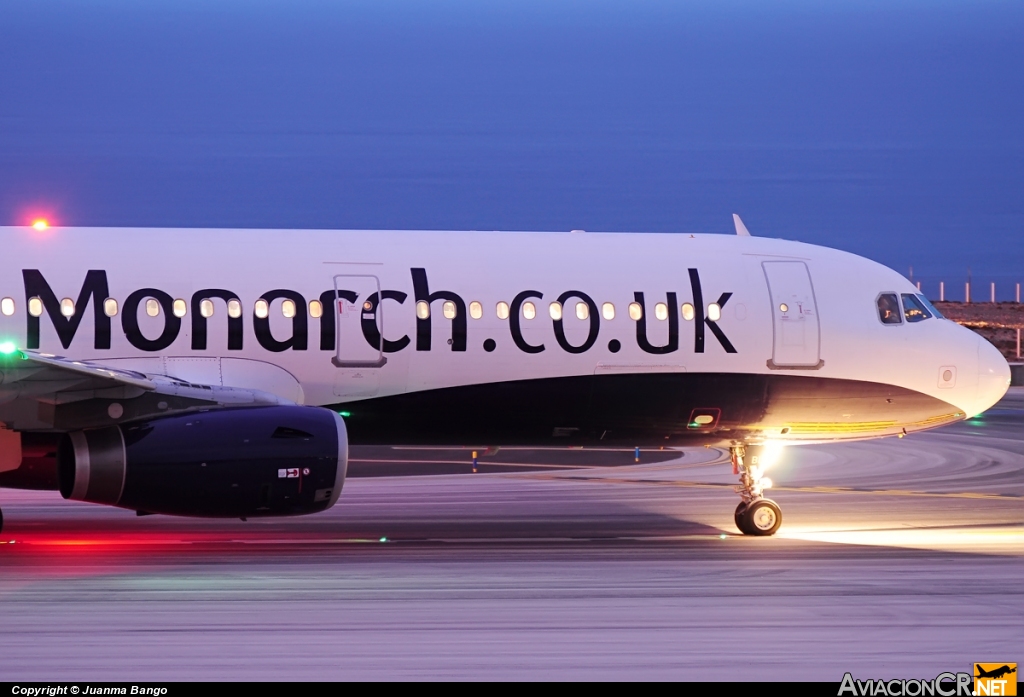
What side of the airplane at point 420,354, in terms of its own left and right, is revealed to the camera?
right
